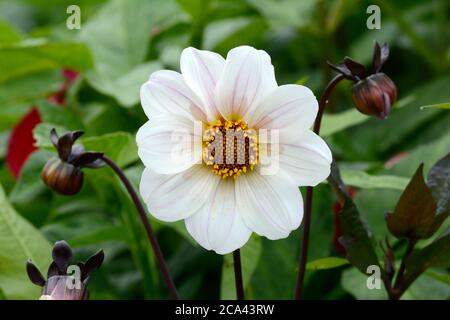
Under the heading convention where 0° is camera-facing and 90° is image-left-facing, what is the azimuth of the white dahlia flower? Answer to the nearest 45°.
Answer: approximately 0°
